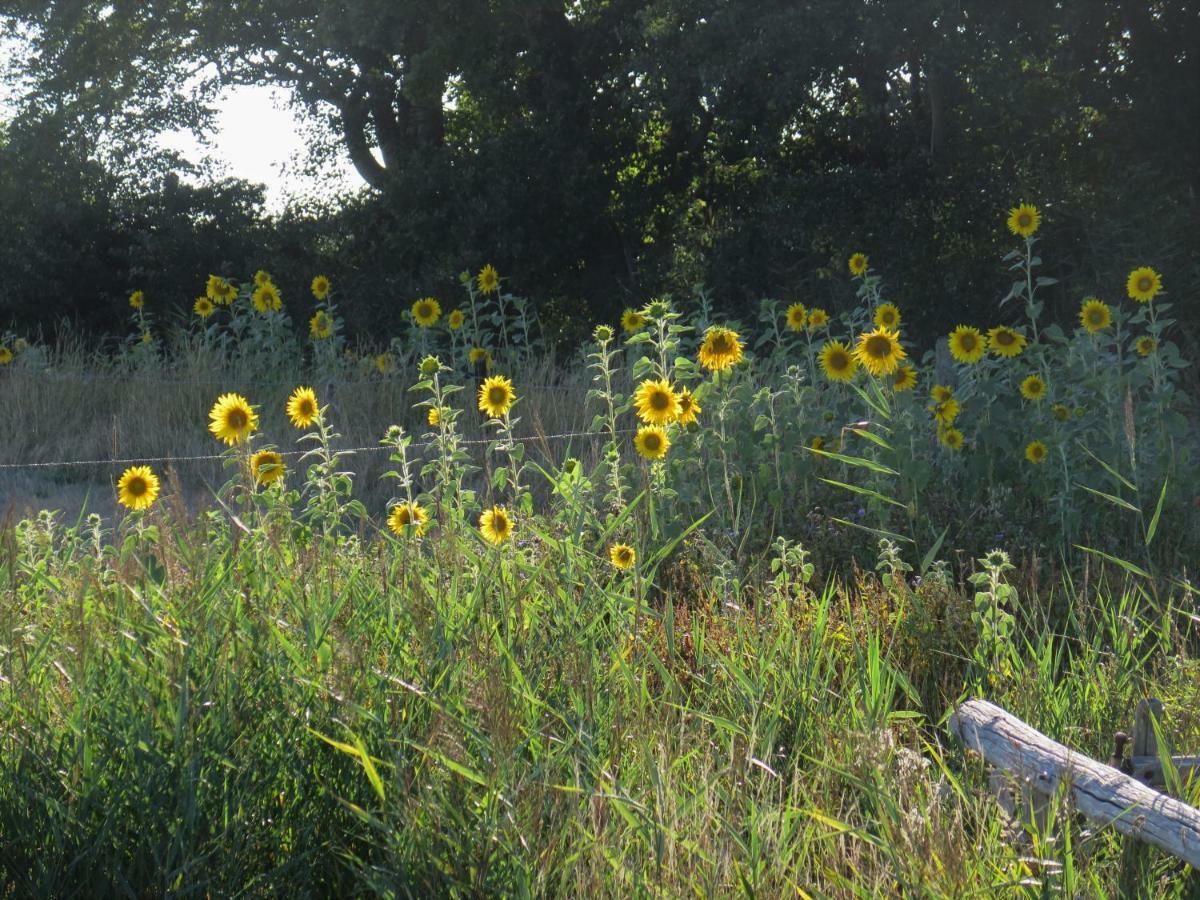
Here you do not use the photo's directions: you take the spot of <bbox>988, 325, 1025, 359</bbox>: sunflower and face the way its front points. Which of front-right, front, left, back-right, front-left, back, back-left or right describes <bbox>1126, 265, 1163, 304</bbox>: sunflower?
back-left

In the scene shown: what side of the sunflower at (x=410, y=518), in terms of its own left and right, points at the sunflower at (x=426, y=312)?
back

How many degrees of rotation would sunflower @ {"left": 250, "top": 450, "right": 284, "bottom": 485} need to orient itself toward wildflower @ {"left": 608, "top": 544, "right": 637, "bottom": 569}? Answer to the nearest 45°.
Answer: approximately 45° to its left

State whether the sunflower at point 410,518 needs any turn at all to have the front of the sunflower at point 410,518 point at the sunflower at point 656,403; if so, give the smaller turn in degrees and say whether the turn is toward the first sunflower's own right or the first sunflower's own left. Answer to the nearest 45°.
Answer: approximately 90° to the first sunflower's own left

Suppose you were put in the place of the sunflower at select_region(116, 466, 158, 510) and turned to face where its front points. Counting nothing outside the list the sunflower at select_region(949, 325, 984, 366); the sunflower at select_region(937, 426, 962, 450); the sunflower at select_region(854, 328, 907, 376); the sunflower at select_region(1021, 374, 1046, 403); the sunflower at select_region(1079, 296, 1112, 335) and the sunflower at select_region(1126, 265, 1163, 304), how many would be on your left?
6

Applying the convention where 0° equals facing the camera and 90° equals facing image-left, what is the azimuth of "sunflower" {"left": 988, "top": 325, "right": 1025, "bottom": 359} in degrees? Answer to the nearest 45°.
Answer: approximately 0°

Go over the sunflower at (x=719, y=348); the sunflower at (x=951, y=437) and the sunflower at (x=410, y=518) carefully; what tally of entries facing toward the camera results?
3

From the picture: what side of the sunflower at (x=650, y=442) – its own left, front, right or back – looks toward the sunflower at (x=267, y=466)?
right

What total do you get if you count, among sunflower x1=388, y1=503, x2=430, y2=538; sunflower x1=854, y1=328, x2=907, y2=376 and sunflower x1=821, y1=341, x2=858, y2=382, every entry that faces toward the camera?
3
